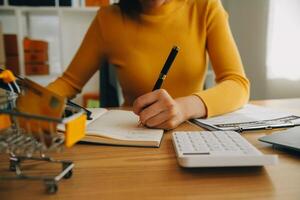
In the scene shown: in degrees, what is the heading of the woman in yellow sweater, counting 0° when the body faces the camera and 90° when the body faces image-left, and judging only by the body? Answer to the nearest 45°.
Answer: approximately 0°

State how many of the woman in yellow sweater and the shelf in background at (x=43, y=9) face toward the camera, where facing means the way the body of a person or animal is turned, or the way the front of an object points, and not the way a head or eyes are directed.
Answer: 2

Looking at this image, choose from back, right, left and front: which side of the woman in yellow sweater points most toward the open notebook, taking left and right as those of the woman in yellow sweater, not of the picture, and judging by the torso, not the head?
front

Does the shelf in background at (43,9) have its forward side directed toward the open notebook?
yes

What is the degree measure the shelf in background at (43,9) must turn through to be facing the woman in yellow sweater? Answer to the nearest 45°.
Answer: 0° — it already faces them

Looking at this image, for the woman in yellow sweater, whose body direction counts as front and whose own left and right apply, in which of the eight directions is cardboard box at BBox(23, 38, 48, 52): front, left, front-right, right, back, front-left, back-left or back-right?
back-right

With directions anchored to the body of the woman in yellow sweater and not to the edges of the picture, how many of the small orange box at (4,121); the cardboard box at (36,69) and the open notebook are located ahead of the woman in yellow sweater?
2
